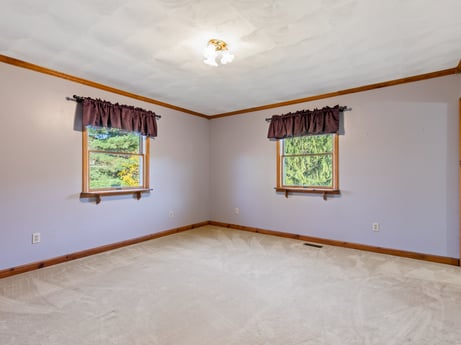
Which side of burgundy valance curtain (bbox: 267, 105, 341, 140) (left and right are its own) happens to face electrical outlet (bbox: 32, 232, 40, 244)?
front

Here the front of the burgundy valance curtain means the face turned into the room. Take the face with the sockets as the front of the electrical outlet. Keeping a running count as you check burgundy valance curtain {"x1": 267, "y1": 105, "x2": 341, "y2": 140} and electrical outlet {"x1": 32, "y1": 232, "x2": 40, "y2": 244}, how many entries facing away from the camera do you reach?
0

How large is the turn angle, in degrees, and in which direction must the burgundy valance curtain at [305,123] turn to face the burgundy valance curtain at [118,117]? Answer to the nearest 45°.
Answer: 0° — it already faces it

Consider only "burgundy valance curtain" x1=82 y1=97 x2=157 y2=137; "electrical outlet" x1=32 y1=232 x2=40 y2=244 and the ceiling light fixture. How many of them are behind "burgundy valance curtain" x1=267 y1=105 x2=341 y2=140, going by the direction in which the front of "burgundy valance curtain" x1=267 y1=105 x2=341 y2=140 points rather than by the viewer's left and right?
0

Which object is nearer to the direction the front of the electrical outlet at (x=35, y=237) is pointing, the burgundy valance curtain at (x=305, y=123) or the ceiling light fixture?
the ceiling light fixture

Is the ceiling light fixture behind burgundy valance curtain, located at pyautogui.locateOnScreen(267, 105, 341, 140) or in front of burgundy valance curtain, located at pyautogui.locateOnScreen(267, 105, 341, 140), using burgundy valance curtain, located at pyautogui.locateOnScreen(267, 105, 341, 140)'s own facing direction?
in front

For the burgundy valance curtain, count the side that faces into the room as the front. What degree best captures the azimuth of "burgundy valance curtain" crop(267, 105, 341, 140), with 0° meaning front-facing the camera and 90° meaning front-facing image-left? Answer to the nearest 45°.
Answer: approximately 45°

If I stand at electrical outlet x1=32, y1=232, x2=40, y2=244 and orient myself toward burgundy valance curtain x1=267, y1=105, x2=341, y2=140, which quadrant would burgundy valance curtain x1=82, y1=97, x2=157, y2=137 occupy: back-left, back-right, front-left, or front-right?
front-left

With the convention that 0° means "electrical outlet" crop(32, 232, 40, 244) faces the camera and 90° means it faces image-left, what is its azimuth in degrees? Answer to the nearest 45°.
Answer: approximately 0°

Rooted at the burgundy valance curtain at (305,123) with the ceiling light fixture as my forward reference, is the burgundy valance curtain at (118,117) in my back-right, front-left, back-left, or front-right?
front-right

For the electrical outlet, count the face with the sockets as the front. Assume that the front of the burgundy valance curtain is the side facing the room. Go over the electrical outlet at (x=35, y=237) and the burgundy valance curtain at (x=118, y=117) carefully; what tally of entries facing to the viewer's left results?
0

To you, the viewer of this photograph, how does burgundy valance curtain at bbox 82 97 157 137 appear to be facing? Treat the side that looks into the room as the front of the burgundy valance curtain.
facing the viewer and to the right of the viewer

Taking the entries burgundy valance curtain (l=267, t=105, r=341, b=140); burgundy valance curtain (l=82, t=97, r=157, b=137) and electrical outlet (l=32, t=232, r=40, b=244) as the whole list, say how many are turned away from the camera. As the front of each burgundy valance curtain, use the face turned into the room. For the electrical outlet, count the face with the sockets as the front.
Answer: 0

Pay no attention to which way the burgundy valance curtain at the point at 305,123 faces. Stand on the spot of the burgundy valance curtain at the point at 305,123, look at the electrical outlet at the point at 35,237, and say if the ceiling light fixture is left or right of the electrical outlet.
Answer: left

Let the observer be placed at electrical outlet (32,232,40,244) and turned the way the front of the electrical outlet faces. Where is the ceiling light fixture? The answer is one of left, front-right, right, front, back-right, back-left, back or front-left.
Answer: front-left

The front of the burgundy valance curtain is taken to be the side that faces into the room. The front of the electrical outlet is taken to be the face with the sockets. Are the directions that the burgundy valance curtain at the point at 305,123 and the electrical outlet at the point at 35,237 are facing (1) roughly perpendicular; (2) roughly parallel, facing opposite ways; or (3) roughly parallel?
roughly perpendicular

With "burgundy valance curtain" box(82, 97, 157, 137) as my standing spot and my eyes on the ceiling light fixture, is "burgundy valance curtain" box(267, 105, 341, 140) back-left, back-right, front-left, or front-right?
front-left

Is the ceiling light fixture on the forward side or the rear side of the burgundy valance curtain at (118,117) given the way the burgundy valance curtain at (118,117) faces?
on the forward side
